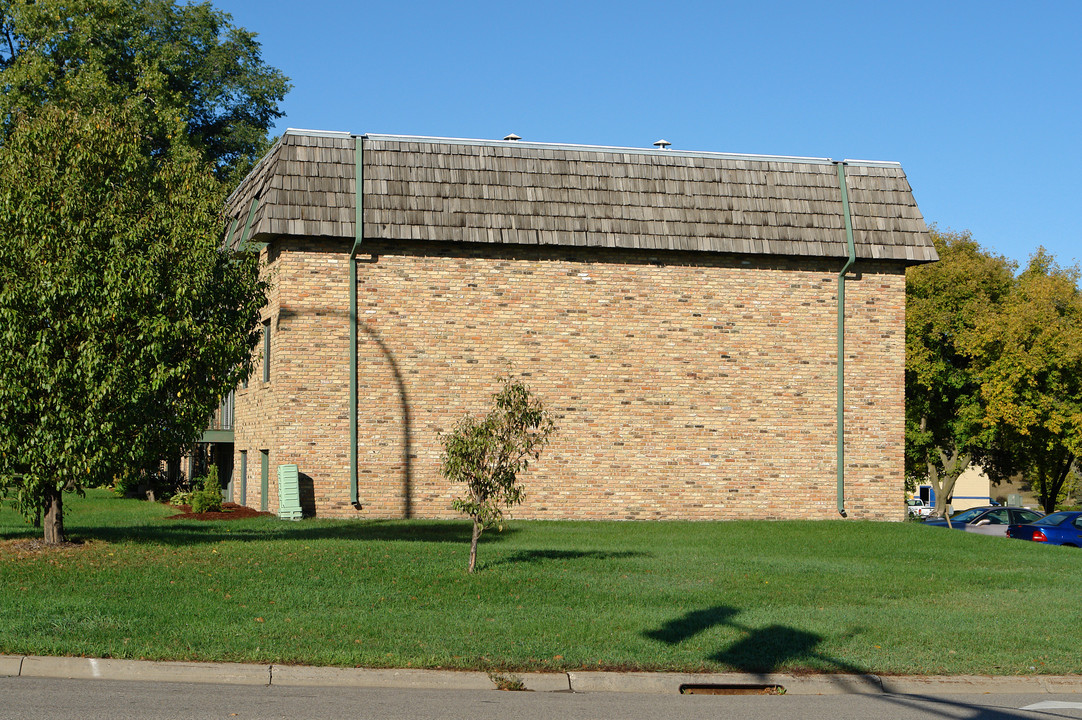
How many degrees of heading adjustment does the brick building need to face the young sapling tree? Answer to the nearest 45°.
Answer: approximately 90° to its left

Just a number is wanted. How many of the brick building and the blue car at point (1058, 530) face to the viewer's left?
1

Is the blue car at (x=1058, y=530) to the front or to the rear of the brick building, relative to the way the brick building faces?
to the rear

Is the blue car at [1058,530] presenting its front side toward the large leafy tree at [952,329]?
no

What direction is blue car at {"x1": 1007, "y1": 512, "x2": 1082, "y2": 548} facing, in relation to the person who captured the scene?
facing away from the viewer and to the right of the viewer

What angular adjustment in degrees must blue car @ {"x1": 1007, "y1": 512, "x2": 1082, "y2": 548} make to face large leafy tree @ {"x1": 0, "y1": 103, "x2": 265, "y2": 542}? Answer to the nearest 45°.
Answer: approximately 180°

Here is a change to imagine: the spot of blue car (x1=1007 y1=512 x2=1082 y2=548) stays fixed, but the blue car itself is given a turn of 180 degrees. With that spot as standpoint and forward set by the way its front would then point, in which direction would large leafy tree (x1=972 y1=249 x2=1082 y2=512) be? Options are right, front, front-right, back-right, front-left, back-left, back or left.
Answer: back-right

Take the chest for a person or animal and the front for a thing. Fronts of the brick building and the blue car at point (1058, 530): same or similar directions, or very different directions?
very different directions

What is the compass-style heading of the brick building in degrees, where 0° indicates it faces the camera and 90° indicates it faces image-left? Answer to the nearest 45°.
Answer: approximately 90°

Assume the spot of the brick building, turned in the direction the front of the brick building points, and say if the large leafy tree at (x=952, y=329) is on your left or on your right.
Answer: on your right

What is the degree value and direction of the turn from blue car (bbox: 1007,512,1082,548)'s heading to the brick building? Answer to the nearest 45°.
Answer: approximately 180°

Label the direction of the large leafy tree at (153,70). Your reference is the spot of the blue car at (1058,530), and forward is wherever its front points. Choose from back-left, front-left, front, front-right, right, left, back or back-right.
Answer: back-left

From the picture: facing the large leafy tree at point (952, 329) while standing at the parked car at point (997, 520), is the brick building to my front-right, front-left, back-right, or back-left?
back-left

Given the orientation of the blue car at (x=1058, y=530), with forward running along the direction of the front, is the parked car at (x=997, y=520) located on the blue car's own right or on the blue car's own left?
on the blue car's own left

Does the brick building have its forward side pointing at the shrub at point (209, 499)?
yes

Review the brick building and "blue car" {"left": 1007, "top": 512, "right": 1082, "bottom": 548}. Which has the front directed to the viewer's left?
the brick building
